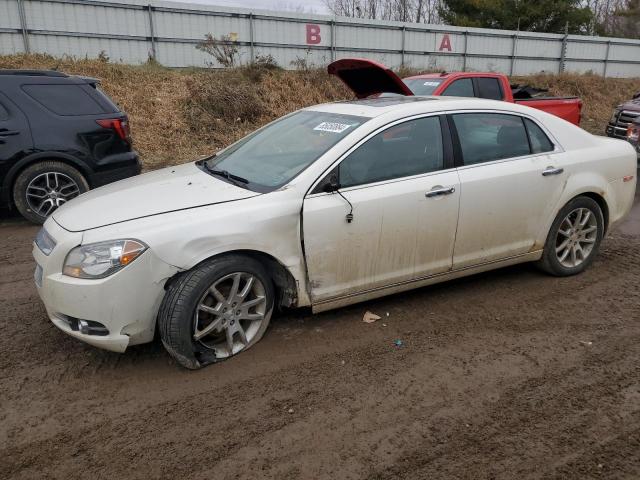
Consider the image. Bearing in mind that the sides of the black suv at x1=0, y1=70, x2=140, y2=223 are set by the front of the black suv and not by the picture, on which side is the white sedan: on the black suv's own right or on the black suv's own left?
on the black suv's own left

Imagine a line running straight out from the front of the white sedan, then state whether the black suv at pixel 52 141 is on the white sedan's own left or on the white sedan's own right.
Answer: on the white sedan's own right

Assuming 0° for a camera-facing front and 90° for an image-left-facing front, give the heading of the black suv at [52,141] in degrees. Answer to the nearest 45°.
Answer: approximately 90°

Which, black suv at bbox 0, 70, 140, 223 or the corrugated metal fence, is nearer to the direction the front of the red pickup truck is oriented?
the black suv

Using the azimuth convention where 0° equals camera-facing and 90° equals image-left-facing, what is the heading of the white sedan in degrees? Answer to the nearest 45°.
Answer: approximately 45°

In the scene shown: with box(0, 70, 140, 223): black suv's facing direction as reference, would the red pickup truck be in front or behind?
behind

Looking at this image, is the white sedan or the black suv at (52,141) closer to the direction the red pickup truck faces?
the black suv

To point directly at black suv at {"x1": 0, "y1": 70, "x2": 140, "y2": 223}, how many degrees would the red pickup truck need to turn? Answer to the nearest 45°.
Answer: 0° — it already faces it

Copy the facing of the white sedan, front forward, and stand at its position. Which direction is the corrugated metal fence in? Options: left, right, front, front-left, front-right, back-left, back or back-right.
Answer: back-right

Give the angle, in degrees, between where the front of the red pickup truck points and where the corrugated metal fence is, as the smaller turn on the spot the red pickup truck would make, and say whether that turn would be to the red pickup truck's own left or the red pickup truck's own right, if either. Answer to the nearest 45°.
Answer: approximately 90° to the red pickup truck's own right

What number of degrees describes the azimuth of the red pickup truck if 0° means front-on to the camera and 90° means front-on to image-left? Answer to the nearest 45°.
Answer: approximately 45°
